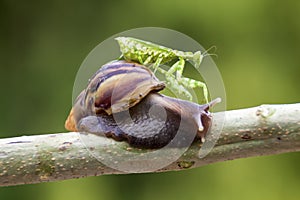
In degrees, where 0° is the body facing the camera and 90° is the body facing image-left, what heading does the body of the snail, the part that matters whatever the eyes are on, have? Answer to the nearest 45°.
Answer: approximately 270°

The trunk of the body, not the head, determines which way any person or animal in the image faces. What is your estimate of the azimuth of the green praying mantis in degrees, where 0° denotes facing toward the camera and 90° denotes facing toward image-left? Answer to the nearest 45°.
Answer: approximately 270°
